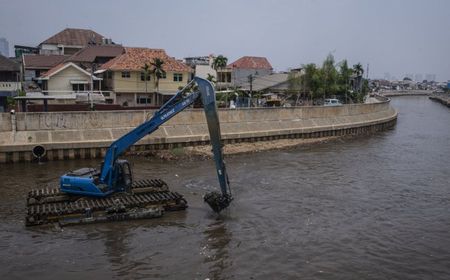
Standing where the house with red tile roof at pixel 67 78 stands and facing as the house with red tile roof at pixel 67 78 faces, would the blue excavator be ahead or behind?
ahead

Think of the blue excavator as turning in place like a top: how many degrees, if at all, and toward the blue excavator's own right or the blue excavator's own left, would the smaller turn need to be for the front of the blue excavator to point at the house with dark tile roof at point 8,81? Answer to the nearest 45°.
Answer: approximately 90° to the blue excavator's own left

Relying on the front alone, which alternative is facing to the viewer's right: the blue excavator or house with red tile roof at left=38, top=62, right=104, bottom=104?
the blue excavator

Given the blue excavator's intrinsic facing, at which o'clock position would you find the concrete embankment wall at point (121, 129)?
The concrete embankment wall is roughly at 9 o'clock from the blue excavator.

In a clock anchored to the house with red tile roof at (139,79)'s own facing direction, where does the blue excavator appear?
The blue excavator is roughly at 12 o'clock from the house with red tile roof.

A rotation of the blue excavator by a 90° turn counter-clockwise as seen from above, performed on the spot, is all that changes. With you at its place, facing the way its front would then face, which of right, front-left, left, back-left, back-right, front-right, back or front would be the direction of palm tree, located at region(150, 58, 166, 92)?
front

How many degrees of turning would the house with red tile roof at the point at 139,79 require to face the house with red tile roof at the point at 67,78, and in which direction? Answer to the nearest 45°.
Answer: approximately 90° to its right

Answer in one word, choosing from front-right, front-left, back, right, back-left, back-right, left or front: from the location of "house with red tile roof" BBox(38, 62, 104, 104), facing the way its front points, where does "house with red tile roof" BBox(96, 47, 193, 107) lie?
left

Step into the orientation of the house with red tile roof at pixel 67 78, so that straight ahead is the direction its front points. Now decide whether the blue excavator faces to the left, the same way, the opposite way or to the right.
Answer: to the left

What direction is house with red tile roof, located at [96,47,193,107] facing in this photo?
toward the camera

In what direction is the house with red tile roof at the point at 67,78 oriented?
toward the camera

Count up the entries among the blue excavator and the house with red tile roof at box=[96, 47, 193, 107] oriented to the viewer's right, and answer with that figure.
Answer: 1

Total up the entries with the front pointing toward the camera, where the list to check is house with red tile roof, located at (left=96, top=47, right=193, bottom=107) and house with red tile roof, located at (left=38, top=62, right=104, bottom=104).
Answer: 2

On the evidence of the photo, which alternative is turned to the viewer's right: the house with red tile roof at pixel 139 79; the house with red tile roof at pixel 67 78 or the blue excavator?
the blue excavator

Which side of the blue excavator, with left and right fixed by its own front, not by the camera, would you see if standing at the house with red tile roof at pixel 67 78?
left

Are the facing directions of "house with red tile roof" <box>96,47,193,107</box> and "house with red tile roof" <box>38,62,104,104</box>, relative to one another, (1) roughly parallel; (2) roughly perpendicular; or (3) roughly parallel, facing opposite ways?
roughly parallel

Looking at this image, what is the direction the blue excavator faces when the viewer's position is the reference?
facing to the right of the viewer
